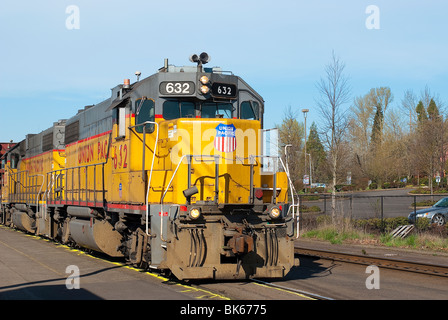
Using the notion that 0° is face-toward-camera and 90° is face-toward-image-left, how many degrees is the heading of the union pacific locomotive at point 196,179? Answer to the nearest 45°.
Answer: approximately 315°

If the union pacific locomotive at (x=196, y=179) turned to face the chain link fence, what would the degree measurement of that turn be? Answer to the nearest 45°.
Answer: approximately 90° to its left

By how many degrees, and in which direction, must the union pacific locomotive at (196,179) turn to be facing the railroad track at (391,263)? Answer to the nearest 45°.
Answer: approximately 90° to its left

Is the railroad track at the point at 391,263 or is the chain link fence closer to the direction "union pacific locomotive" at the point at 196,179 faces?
the railroad track

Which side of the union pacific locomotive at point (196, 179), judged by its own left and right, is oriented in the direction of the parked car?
left
